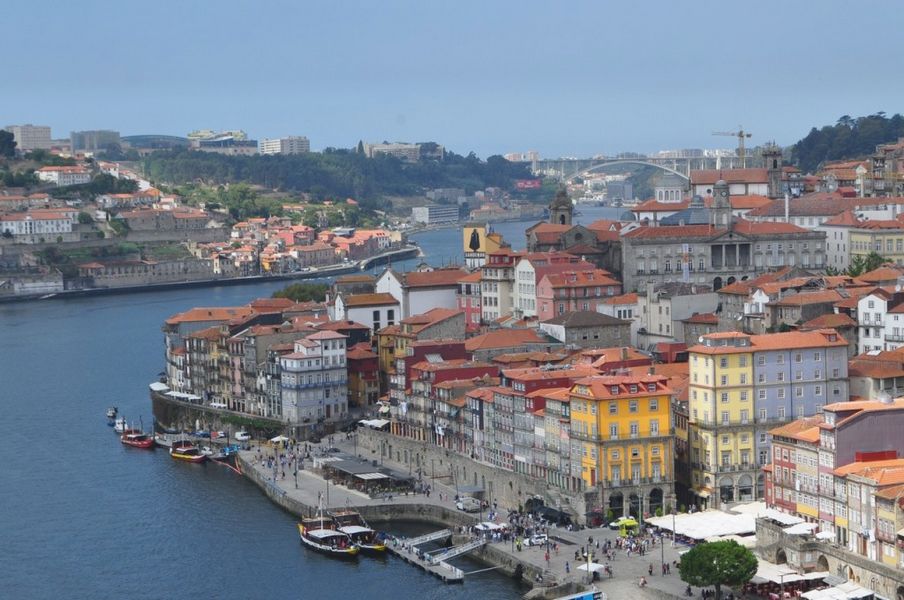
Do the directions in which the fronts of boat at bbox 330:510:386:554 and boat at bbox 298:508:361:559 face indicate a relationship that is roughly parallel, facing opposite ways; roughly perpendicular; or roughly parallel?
roughly parallel

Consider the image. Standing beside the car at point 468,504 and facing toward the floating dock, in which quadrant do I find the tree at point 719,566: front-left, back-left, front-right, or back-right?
front-left
